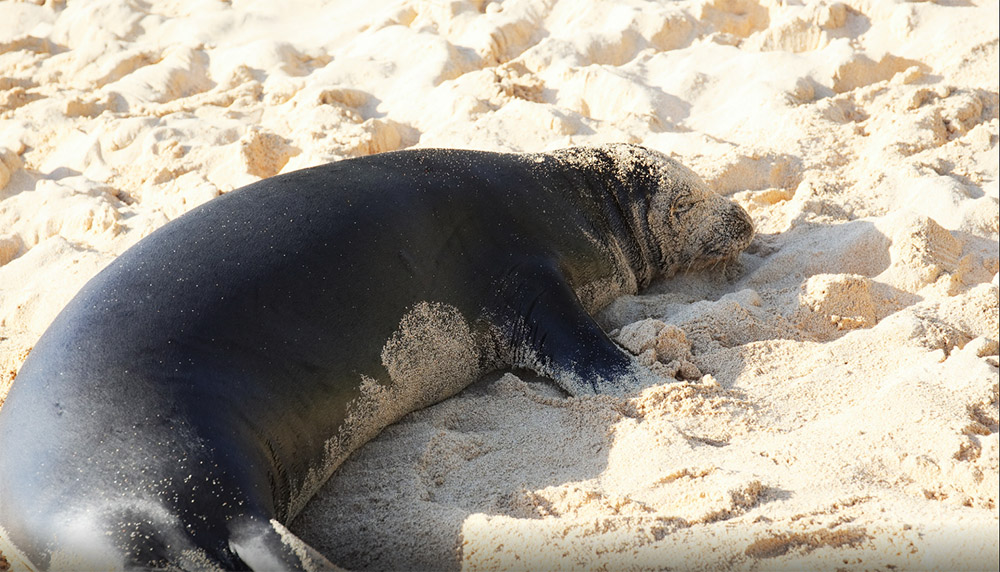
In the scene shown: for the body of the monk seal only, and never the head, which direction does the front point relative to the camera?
to the viewer's right
